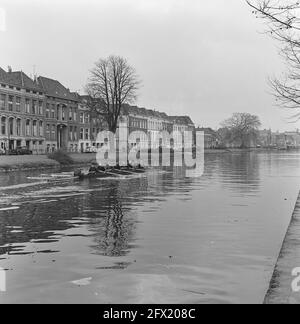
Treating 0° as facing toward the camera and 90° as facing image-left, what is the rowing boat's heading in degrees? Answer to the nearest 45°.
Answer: approximately 270°
